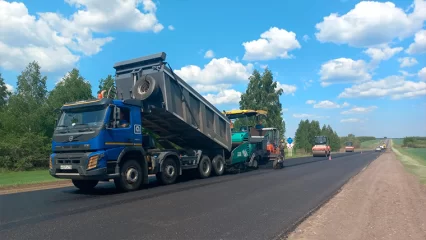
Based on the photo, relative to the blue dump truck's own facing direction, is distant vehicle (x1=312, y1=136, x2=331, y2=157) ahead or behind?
behind

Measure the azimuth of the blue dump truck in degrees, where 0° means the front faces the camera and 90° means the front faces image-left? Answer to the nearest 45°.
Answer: approximately 45°
